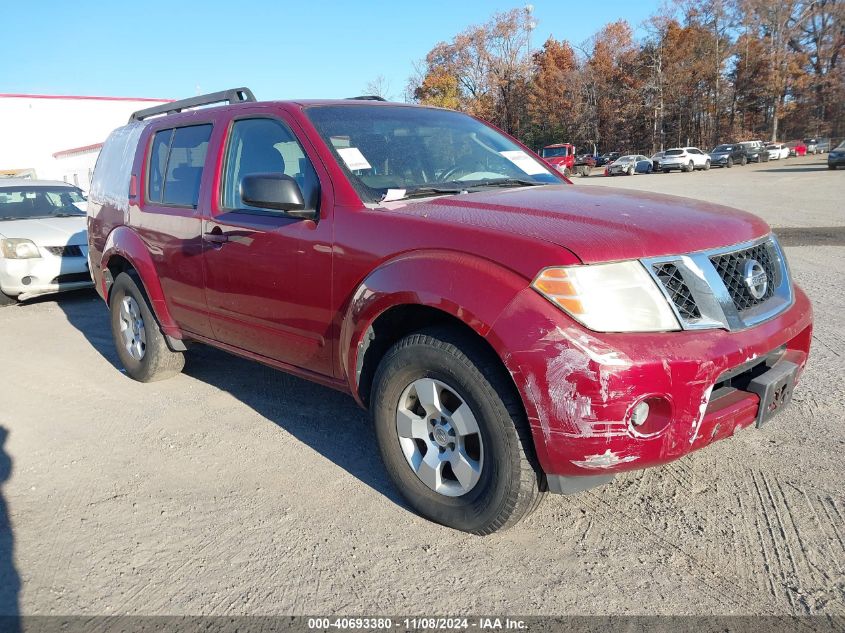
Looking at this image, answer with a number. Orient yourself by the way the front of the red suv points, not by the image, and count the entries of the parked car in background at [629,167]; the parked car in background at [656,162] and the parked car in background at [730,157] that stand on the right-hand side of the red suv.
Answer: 0

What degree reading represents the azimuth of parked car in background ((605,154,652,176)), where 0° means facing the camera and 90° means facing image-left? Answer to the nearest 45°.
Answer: approximately 45°

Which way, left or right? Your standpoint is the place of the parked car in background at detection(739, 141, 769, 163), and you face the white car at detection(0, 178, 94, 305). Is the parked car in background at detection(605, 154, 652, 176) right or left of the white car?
right

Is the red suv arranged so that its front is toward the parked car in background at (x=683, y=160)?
no

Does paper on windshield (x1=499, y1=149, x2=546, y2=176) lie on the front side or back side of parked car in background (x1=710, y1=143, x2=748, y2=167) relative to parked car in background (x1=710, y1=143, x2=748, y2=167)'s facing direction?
on the front side

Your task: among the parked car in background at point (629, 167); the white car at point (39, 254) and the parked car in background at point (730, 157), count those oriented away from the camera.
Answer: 0

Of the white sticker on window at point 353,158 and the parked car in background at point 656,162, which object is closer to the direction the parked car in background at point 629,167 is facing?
the white sticker on window

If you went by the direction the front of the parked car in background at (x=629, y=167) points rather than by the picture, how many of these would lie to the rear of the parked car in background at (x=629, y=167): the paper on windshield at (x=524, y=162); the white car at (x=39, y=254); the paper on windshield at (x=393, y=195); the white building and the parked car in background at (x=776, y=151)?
1

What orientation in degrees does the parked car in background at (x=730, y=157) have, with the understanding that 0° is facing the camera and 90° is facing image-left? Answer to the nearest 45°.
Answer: approximately 45°

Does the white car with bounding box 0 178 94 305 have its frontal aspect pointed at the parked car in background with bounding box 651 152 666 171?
no

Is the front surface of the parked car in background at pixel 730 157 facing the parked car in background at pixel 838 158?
no

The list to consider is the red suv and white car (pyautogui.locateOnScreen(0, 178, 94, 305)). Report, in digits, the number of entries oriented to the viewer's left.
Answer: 0

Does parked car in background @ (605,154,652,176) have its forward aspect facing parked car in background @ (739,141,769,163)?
no

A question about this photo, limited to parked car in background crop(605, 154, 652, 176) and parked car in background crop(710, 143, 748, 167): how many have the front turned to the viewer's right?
0
